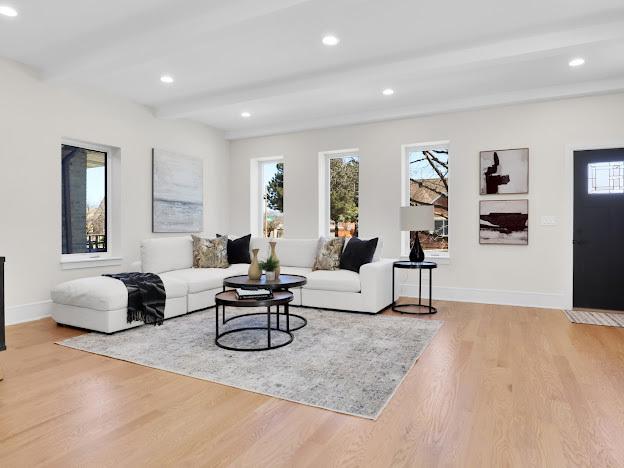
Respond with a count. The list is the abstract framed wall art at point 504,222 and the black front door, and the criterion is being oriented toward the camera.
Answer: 2

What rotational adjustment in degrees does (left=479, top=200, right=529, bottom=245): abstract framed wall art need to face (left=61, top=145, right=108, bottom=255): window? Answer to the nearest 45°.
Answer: approximately 45° to its right

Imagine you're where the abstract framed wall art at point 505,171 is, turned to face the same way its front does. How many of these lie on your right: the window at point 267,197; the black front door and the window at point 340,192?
2

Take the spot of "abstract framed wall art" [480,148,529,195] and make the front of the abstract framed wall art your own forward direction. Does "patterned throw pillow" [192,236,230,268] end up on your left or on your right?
on your right

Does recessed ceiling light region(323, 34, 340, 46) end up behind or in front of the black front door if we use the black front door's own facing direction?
in front

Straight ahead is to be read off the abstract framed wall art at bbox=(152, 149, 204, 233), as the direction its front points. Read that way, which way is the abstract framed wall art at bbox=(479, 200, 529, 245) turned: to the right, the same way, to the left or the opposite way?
to the right

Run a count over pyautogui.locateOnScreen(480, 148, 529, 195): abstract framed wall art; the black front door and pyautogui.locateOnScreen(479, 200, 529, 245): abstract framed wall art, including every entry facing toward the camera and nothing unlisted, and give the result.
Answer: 3

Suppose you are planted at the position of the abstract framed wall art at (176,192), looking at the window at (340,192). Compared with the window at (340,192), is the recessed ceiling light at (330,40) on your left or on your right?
right

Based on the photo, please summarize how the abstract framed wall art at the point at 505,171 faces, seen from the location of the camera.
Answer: facing the viewer

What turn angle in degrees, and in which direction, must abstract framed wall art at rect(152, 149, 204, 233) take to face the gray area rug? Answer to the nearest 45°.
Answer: approximately 45° to its right

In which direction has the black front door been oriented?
toward the camera

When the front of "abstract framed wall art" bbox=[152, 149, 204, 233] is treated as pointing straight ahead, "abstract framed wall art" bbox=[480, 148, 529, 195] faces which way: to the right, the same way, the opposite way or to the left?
to the right

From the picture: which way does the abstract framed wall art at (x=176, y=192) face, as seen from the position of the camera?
facing the viewer and to the right of the viewer
